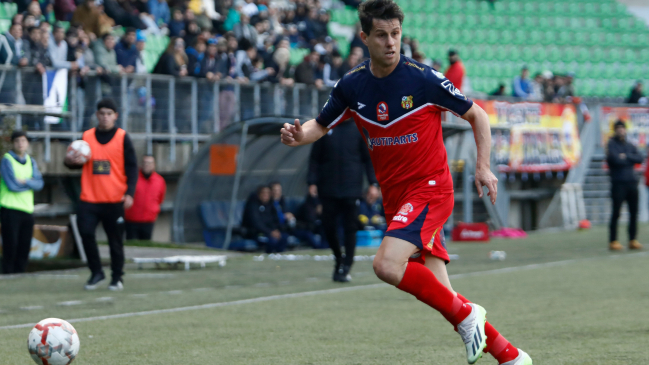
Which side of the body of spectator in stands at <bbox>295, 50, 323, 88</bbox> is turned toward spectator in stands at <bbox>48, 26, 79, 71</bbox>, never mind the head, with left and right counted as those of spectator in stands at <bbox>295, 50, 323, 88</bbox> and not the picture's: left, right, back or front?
right

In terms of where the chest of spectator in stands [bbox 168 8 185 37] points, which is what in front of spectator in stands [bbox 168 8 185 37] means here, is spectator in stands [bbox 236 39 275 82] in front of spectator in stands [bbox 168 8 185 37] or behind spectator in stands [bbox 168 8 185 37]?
in front

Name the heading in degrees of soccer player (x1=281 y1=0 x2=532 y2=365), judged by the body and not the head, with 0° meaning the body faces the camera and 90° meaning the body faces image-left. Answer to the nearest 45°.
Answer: approximately 45°

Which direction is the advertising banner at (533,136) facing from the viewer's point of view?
toward the camera

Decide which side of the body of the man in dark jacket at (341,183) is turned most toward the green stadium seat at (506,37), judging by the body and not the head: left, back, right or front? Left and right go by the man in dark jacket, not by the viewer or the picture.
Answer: back

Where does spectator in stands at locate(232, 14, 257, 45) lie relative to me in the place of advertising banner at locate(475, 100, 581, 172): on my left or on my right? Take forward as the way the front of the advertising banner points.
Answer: on my right

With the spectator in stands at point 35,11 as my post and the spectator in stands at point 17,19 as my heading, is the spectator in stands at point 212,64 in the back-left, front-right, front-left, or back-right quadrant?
back-left

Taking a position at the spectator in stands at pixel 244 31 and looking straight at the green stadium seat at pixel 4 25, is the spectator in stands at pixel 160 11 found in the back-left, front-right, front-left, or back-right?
front-right

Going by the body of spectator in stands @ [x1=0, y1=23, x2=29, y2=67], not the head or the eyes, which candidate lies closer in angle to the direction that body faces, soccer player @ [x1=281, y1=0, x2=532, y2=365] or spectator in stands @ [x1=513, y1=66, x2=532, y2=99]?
the soccer player

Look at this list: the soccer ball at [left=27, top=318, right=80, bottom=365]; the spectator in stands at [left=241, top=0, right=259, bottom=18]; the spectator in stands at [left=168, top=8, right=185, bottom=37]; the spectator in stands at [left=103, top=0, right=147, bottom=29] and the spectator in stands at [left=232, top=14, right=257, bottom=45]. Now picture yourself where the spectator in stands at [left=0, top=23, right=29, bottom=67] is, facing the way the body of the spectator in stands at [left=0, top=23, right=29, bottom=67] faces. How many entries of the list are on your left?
4

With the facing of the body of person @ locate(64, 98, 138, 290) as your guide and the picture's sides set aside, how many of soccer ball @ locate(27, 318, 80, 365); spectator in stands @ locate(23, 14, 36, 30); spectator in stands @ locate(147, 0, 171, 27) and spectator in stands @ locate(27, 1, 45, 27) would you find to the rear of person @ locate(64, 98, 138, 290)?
3

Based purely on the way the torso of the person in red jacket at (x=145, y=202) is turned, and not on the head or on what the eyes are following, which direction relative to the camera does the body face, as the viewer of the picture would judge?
toward the camera
